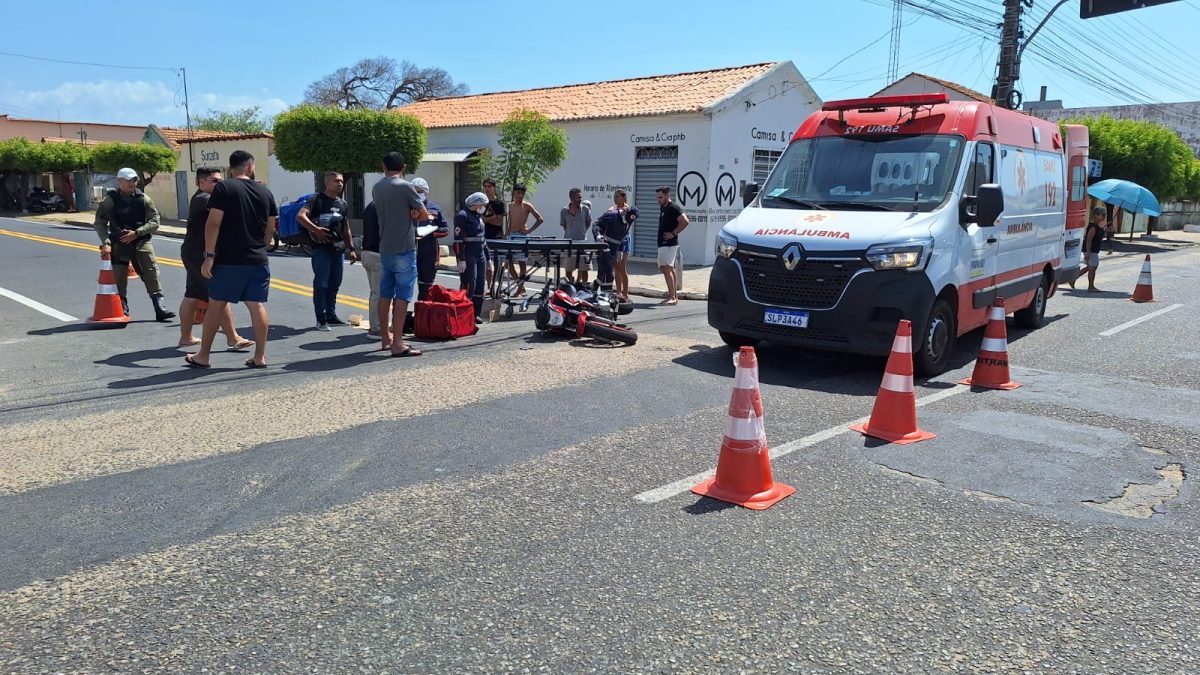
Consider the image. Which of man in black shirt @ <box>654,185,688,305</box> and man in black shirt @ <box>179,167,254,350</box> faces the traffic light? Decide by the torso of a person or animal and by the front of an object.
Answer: man in black shirt @ <box>179,167,254,350</box>

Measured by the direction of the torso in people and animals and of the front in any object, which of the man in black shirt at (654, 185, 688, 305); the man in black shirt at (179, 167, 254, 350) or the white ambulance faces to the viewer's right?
the man in black shirt at (179, 167, 254, 350)

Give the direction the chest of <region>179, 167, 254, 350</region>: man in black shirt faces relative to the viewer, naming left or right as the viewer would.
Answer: facing to the right of the viewer

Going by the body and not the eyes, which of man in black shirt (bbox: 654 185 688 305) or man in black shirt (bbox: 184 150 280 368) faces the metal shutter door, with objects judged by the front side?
man in black shirt (bbox: 184 150 280 368)

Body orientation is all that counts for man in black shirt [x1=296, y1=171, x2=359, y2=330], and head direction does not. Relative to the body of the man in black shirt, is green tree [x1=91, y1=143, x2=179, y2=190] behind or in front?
behind

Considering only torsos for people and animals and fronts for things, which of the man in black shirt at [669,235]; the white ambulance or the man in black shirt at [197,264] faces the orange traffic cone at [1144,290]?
the man in black shirt at [197,264]

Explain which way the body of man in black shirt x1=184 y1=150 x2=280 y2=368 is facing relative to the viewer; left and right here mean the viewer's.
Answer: facing away from the viewer and to the right of the viewer

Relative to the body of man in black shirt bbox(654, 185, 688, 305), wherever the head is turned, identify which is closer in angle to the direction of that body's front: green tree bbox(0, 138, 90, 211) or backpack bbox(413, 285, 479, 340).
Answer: the backpack

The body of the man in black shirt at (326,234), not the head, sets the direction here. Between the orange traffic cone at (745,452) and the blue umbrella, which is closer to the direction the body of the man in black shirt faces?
the orange traffic cone

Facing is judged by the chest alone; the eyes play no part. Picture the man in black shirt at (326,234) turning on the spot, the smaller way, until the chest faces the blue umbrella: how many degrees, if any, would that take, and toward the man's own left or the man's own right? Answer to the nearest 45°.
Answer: approximately 45° to the man's own left

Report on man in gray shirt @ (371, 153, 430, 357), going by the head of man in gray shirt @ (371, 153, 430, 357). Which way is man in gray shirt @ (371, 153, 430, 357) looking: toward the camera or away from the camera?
away from the camera

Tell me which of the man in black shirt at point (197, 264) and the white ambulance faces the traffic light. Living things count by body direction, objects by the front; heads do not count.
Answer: the man in black shirt
